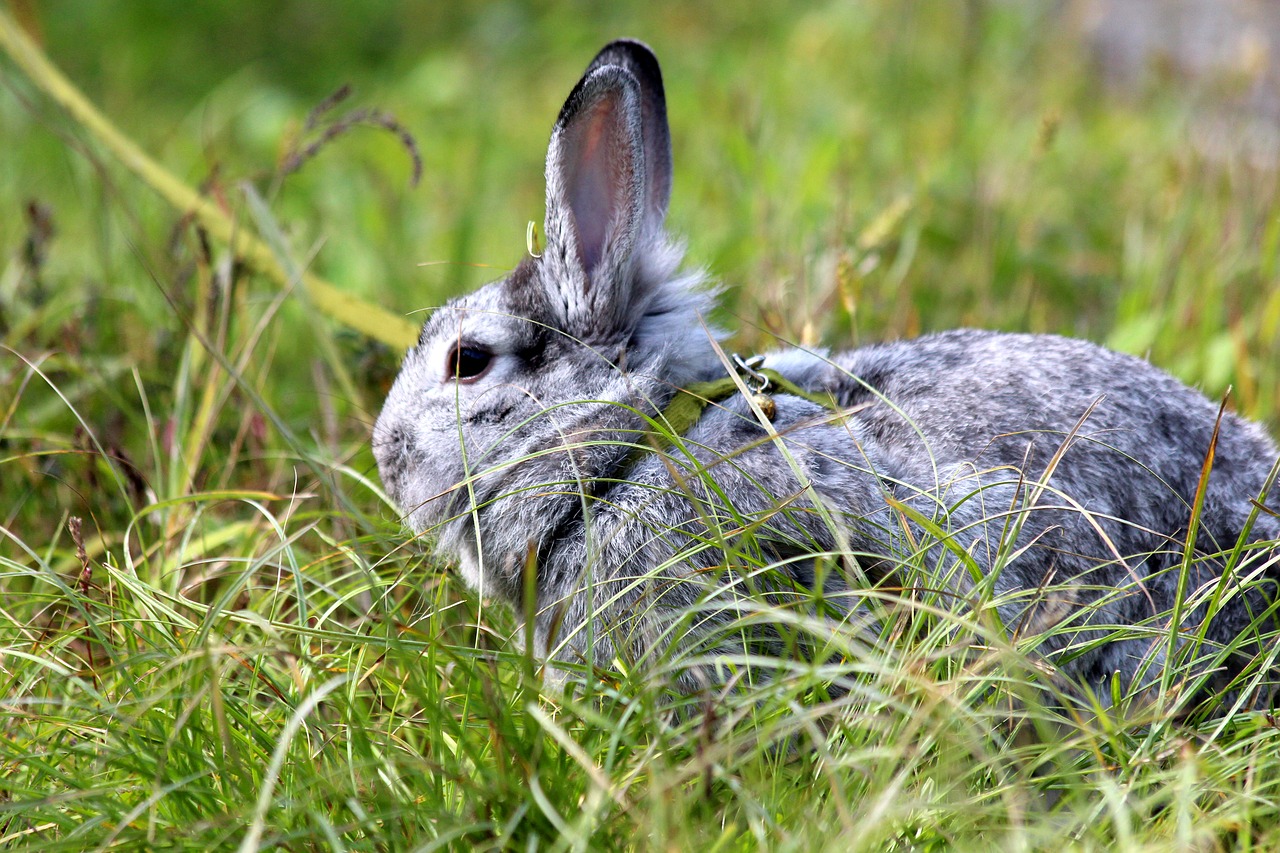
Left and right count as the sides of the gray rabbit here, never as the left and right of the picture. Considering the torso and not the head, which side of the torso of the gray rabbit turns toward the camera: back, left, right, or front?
left
